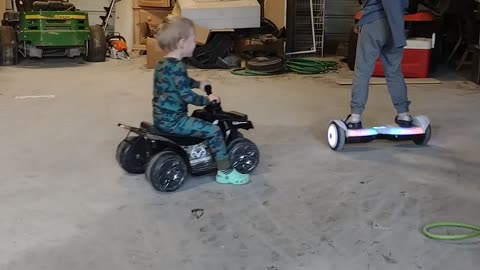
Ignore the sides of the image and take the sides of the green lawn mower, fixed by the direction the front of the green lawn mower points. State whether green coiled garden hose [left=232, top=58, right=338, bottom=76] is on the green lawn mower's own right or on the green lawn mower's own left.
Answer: on the green lawn mower's own right

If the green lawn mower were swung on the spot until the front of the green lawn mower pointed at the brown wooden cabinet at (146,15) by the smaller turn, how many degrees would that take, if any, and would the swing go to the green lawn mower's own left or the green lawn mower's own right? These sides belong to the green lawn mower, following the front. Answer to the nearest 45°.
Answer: approximately 45° to the green lawn mower's own right

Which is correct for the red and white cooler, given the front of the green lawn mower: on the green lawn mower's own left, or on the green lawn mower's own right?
on the green lawn mower's own right

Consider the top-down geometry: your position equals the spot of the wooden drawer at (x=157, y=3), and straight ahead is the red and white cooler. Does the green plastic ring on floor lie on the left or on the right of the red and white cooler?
right

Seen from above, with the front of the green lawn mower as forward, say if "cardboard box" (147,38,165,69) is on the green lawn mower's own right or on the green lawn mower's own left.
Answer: on the green lawn mower's own right
